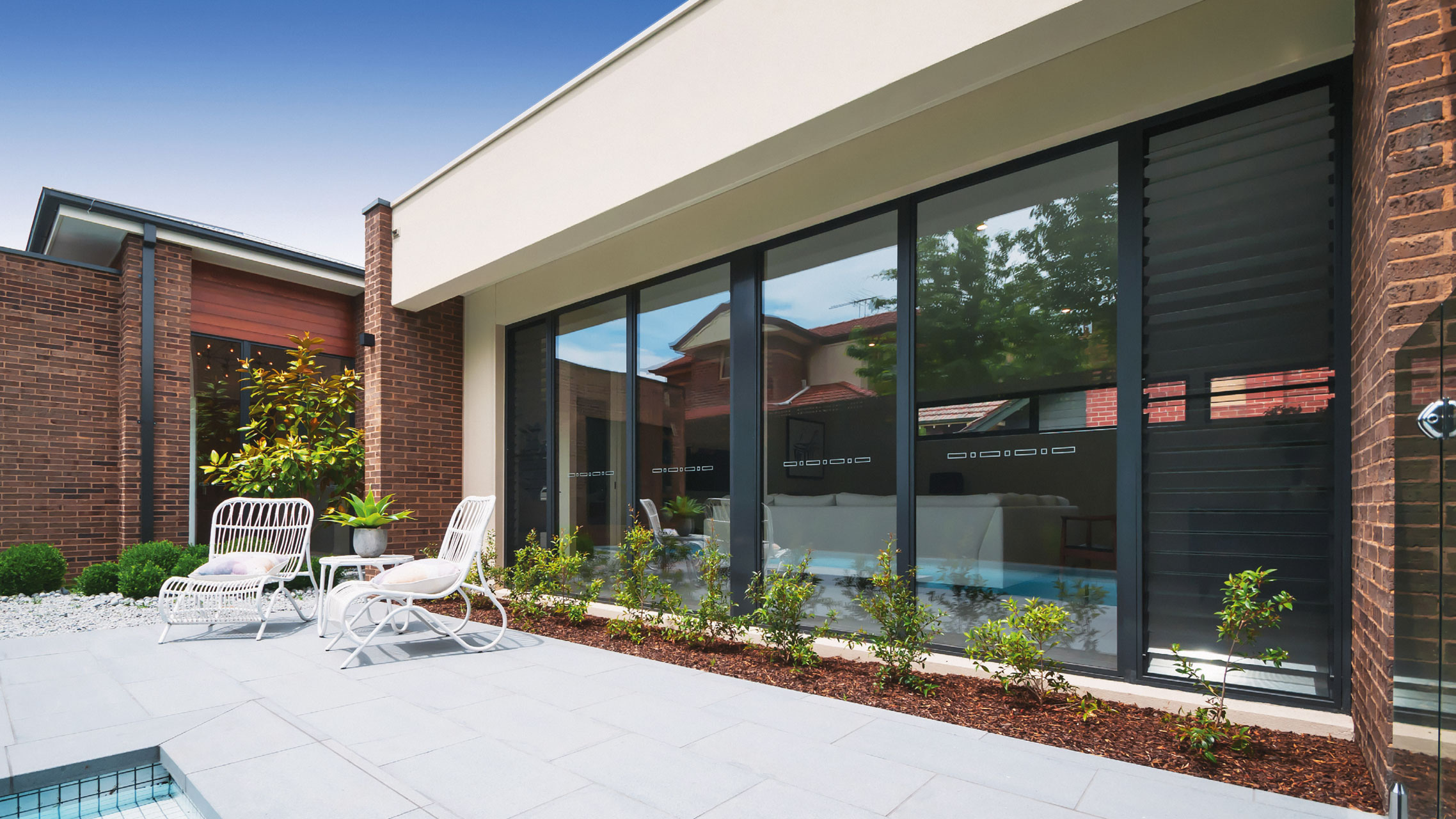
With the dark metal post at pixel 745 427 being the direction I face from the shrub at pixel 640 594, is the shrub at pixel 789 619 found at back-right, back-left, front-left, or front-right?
front-right

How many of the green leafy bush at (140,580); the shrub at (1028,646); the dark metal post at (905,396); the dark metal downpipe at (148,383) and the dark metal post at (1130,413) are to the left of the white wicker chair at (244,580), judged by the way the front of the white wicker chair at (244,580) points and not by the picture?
3

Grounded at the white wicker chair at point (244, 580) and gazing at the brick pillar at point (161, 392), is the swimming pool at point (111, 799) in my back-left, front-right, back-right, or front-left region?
back-left

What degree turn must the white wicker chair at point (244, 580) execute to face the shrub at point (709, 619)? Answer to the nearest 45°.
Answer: approximately 90° to its left

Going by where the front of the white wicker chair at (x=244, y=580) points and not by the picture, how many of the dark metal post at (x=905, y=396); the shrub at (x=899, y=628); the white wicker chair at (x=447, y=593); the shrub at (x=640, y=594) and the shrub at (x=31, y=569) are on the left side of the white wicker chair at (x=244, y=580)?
4

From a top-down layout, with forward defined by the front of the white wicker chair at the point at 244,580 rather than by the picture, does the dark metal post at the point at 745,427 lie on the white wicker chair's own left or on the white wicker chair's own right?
on the white wicker chair's own left

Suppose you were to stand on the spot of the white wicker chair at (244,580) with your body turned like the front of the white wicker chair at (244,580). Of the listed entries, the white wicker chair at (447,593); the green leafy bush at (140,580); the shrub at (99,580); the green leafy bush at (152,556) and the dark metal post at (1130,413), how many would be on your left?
2

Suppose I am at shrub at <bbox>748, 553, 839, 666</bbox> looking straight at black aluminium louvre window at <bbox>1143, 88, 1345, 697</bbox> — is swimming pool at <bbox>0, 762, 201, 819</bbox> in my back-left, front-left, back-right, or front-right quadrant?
back-right

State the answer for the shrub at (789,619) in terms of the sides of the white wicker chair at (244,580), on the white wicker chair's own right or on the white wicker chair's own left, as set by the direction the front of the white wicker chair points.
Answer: on the white wicker chair's own left

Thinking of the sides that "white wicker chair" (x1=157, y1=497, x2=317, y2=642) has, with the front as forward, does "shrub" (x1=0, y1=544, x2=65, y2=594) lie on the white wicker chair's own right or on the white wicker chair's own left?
on the white wicker chair's own right

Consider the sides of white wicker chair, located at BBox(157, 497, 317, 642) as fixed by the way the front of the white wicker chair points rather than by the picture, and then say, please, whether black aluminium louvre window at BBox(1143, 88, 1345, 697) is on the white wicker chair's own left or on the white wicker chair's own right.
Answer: on the white wicker chair's own left

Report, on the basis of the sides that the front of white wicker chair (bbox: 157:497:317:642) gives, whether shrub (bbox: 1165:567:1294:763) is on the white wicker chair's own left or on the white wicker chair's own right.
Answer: on the white wicker chair's own left

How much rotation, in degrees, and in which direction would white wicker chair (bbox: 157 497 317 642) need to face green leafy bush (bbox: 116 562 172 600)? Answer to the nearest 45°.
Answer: approximately 90° to its right

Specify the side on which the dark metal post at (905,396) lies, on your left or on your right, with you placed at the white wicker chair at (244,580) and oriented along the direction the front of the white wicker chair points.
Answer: on your left

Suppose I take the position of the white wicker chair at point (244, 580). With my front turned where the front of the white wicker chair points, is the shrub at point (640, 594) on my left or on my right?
on my left

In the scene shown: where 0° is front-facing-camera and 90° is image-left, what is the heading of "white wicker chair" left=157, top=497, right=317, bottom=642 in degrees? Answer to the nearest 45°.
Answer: approximately 45°
